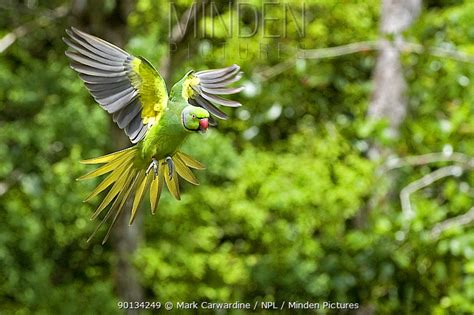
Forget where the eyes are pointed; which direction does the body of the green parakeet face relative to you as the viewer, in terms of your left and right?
facing the viewer and to the right of the viewer
